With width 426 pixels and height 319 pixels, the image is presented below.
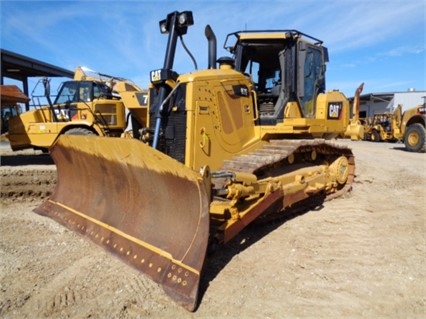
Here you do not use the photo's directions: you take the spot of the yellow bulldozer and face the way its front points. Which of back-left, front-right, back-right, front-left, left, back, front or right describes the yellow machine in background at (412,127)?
back

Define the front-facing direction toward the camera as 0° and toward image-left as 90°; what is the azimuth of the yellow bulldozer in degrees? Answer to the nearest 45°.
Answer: approximately 45°

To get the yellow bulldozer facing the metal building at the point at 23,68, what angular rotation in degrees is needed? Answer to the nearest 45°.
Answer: approximately 90° to its right

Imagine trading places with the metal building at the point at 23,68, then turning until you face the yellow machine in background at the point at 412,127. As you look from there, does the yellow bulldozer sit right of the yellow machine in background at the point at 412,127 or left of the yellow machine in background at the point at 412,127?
right

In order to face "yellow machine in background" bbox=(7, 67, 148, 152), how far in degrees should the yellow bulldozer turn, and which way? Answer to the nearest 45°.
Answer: approximately 90° to its right
